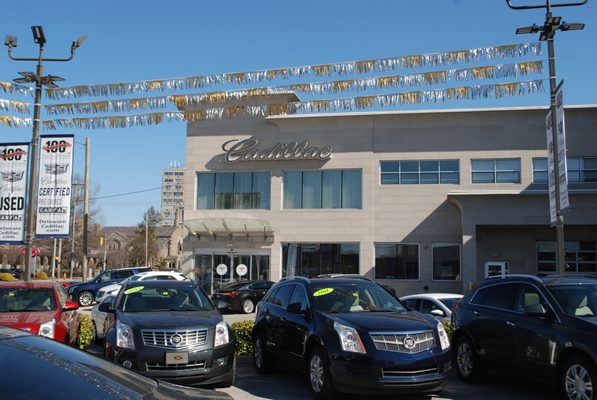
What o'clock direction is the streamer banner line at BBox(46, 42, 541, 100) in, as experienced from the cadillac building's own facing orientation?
The streamer banner line is roughly at 12 o'clock from the cadillac building.

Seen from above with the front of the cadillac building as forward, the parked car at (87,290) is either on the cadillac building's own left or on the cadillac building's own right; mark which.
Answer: on the cadillac building's own right

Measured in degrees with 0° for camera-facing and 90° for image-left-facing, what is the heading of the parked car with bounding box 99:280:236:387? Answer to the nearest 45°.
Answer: approximately 0°

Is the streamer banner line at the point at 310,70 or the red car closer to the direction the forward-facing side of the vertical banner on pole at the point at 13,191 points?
the red car

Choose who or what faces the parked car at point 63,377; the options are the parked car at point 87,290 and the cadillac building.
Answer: the cadillac building

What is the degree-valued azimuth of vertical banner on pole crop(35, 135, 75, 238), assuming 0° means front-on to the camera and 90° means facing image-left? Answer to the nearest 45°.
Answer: approximately 0°

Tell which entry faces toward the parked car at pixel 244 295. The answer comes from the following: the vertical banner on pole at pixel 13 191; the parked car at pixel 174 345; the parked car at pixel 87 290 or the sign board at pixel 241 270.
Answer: the sign board

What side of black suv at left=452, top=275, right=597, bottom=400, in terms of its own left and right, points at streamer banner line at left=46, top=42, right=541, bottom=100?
back

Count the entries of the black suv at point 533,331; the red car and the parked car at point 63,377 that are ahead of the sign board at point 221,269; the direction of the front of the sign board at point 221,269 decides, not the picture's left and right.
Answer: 3

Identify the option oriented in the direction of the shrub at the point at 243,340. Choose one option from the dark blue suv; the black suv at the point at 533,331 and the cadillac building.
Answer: the cadillac building
